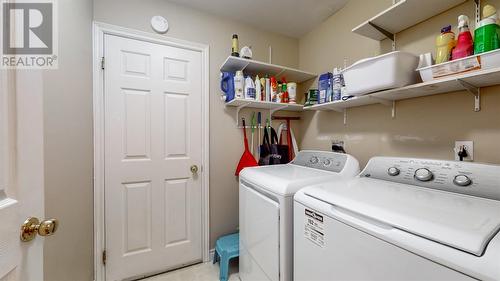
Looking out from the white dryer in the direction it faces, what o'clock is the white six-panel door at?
The white six-panel door is roughly at 2 o'clock from the white dryer.

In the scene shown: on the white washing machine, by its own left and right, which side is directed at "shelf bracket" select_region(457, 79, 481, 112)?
back

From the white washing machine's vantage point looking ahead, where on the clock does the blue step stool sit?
The blue step stool is roughly at 2 o'clock from the white washing machine.

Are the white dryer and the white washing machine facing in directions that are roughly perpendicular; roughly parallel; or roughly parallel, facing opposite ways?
roughly parallel

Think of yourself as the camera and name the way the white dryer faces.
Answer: facing the viewer and to the left of the viewer

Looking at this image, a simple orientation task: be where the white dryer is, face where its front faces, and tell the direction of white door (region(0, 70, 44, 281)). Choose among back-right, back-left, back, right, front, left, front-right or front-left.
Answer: front

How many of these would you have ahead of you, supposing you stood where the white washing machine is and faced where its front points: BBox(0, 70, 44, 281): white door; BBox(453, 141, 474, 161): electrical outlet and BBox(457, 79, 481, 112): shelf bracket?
1

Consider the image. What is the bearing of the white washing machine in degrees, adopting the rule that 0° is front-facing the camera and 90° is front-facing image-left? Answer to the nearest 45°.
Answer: approximately 45°

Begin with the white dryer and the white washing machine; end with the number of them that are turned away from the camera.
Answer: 0

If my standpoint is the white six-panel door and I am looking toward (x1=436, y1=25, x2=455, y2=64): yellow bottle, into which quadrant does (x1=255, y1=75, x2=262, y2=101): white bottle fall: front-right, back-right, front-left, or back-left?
front-left
